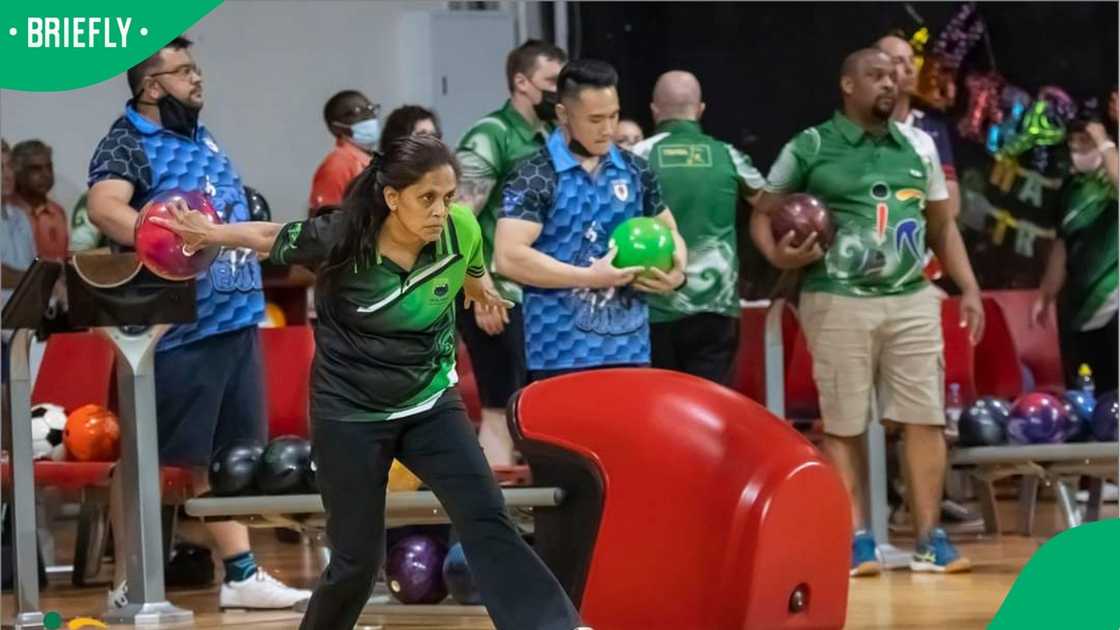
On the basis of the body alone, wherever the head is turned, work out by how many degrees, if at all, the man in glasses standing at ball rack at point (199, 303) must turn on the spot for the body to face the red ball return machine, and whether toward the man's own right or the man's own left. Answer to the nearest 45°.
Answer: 0° — they already face it

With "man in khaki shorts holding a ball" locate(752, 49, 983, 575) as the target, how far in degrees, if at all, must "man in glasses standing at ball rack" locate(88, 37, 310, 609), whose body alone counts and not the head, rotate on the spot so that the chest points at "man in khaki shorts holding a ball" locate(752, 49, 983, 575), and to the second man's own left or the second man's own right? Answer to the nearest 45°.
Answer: approximately 45° to the second man's own left

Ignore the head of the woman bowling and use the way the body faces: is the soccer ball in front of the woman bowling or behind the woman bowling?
behind

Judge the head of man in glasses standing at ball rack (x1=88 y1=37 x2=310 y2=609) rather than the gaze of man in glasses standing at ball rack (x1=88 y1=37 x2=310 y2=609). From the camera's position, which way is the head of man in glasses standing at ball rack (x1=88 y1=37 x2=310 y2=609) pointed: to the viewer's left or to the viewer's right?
to the viewer's right

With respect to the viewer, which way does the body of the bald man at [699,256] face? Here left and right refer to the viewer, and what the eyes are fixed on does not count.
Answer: facing away from the viewer

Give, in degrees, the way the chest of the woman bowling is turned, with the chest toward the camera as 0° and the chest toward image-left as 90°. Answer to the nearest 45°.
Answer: approximately 315°

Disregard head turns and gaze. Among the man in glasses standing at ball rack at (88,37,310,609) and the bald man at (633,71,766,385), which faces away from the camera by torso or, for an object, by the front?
the bald man

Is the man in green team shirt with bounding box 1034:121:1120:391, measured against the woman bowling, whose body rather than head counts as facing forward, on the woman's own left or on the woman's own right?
on the woman's own left

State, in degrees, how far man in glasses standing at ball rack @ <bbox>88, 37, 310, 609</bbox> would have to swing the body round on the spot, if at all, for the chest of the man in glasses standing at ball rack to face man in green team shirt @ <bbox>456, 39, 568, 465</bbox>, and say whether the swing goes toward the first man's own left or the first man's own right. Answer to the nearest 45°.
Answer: approximately 45° to the first man's own left

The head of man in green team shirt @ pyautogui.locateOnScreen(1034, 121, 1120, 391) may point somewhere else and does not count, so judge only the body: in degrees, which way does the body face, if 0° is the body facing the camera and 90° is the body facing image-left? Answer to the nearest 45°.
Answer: approximately 45°

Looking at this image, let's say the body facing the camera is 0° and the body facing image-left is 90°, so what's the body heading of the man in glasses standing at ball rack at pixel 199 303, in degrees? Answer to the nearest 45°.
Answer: approximately 315°

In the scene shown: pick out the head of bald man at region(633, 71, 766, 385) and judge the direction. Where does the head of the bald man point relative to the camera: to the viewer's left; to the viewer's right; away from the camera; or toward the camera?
away from the camera
